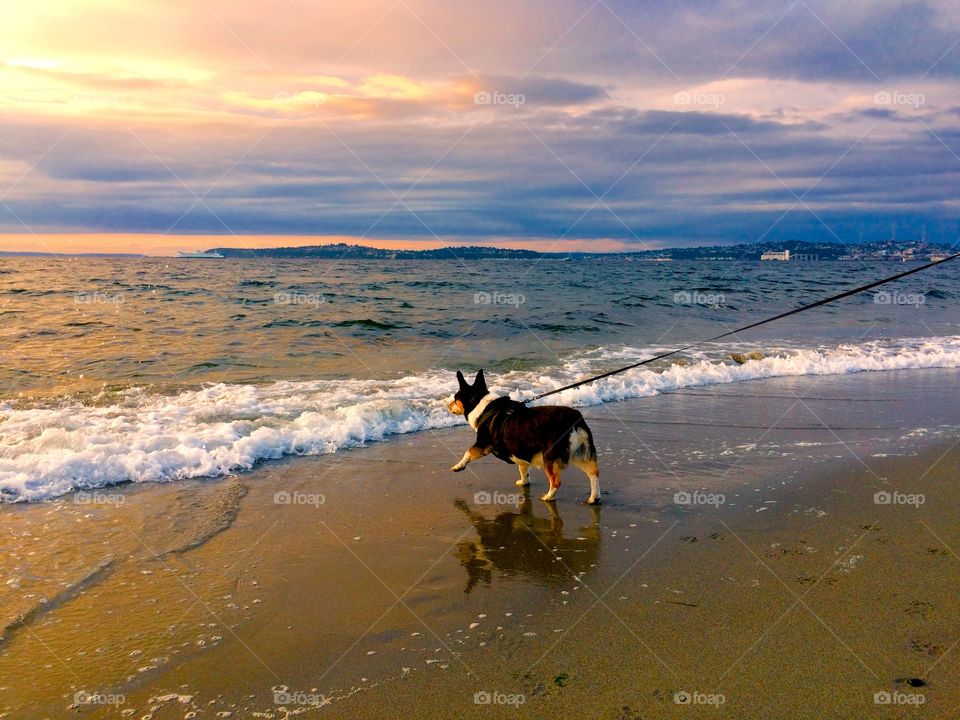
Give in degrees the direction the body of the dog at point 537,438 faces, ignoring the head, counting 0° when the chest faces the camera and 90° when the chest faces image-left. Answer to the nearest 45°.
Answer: approximately 135°
